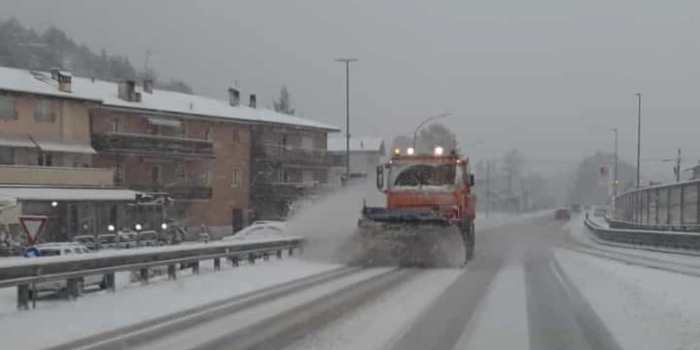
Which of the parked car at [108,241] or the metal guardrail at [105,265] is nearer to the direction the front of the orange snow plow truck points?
the metal guardrail

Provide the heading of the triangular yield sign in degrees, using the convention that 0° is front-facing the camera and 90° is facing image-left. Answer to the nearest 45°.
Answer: approximately 0°

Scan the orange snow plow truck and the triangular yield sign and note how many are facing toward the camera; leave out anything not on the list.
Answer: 2

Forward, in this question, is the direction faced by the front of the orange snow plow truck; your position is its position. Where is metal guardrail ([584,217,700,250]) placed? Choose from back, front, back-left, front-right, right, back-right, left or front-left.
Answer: back-left
